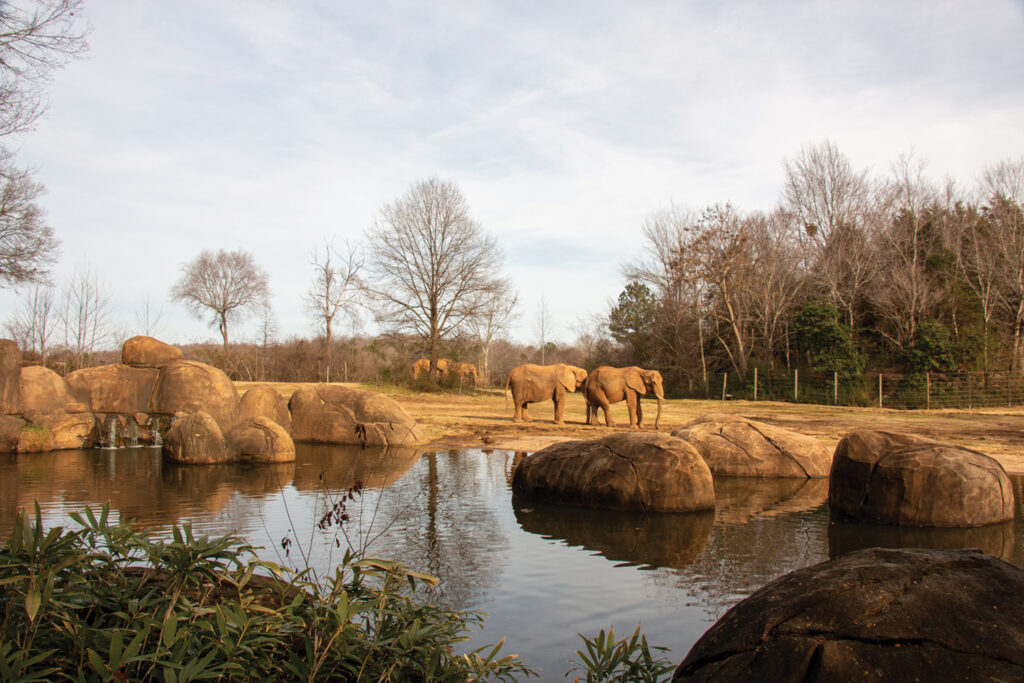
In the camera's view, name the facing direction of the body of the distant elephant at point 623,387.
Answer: to the viewer's right

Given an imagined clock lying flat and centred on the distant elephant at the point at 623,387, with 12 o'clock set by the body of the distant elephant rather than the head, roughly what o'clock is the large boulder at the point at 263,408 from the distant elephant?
The large boulder is roughly at 5 o'clock from the distant elephant.

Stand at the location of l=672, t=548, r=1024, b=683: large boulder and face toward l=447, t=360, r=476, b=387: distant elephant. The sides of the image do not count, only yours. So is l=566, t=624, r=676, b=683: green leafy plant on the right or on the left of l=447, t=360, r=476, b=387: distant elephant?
left

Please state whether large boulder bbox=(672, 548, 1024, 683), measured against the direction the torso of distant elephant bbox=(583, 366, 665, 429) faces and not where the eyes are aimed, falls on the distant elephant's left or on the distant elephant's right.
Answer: on the distant elephant's right

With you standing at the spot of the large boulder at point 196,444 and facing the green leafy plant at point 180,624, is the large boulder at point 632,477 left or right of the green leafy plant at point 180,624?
left

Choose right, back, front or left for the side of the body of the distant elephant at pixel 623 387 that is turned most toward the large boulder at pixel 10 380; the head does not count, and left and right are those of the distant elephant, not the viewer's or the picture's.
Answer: back

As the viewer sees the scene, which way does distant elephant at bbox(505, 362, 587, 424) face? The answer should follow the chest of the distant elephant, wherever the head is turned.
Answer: to the viewer's right
